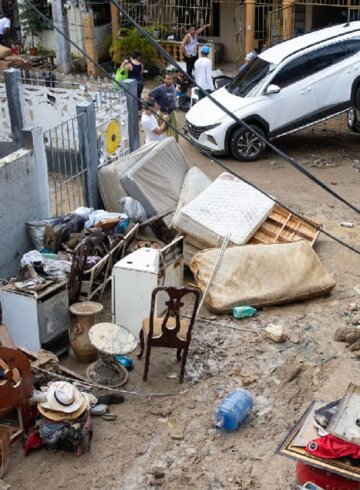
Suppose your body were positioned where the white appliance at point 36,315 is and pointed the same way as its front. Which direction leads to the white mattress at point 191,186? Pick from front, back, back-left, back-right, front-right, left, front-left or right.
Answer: left

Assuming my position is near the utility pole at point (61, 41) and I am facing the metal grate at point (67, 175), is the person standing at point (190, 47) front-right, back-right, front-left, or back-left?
front-left

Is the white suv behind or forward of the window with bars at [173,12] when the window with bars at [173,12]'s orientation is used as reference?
forward

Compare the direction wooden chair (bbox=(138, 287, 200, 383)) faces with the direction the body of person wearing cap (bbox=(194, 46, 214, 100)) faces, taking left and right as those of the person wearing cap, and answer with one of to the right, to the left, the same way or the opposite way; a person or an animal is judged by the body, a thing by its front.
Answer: the same way

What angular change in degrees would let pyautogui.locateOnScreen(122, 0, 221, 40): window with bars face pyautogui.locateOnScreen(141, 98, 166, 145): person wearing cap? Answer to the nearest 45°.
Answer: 0° — it already faces them

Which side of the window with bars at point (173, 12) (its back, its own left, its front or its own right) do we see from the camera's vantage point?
front

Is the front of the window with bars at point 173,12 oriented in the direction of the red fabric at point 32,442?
yes

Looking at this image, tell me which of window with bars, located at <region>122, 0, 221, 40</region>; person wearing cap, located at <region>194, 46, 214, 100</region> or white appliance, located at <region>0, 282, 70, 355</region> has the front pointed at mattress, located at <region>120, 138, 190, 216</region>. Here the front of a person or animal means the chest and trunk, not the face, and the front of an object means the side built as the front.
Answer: the window with bars
